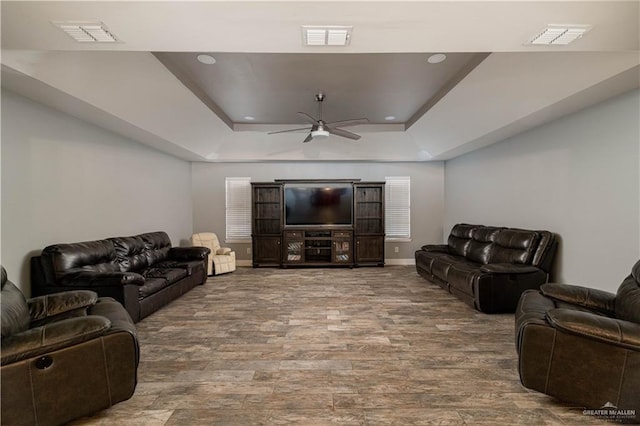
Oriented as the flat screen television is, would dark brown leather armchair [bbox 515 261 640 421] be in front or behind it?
in front

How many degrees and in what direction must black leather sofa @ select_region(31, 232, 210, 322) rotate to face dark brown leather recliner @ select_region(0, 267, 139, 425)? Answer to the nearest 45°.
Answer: approximately 45° to its right

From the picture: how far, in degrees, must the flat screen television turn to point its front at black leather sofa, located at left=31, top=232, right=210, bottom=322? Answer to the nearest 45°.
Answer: approximately 45° to its right

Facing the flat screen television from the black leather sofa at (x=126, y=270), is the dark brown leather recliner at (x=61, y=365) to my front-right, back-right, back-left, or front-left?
back-right

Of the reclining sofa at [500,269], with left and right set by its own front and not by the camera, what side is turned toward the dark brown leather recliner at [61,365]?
front

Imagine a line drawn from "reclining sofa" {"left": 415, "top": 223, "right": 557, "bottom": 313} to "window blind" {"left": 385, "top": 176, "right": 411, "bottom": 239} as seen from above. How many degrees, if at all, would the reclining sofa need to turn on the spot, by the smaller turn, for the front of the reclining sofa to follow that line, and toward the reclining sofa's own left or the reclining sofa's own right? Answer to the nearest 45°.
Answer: approximately 90° to the reclining sofa's own right

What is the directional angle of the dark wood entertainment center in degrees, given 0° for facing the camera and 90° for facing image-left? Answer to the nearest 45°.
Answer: approximately 0°

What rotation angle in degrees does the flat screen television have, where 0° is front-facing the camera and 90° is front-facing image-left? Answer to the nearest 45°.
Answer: approximately 0°

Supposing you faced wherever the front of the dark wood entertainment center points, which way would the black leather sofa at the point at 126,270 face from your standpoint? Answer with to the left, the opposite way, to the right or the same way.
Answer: to the left

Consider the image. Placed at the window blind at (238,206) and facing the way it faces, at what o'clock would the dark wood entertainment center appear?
The dark wood entertainment center is roughly at 10 o'clock from the window blind.

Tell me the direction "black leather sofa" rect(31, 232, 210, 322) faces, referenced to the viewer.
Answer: facing the viewer and to the right of the viewer

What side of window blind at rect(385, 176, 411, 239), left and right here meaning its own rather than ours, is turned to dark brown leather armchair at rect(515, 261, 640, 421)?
front

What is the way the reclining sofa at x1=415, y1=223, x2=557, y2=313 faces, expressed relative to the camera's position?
facing the viewer and to the left of the viewer

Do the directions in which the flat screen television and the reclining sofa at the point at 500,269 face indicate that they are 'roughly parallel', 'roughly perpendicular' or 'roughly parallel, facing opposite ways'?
roughly perpendicular
